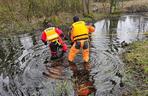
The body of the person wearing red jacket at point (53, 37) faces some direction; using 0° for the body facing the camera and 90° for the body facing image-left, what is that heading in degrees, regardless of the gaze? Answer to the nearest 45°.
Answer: approximately 180°
